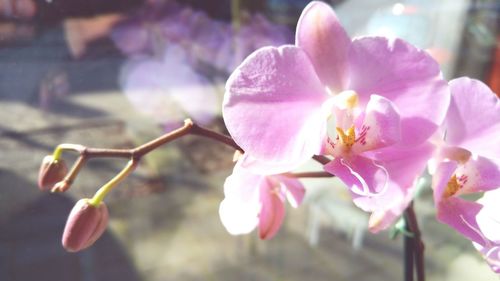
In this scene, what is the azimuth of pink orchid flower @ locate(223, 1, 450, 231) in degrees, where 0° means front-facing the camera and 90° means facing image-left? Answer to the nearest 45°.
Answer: approximately 0°

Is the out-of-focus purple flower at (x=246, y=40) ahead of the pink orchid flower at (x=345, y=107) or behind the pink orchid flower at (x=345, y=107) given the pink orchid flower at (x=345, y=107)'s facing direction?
behind

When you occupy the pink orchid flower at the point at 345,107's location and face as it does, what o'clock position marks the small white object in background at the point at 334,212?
The small white object in background is roughly at 6 o'clock from the pink orchid flower.

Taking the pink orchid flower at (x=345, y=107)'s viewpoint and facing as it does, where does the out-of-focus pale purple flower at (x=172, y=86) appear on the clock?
The out-of-focus pale purple flower is roughly at 5 o'clock from the pink orchid flower.
